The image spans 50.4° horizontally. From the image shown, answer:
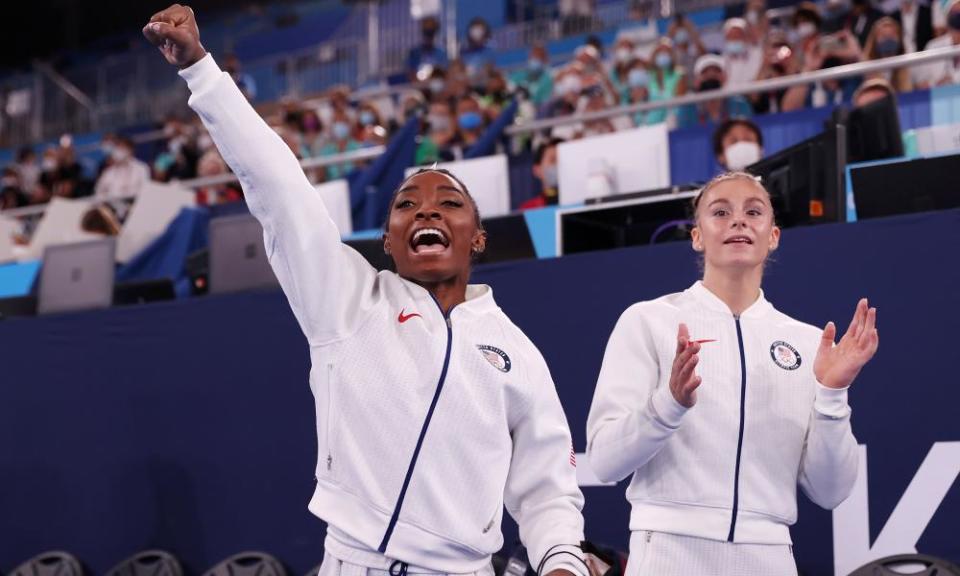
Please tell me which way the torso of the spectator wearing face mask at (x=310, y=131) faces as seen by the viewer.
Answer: toward the camera

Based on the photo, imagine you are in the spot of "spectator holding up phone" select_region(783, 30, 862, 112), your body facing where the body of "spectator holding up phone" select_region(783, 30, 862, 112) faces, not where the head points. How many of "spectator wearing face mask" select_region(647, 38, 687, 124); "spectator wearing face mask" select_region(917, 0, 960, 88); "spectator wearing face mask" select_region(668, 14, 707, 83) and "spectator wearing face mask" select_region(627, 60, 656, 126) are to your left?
1

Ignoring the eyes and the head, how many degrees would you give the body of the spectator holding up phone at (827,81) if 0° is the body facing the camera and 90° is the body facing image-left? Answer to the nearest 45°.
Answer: approximately 0°

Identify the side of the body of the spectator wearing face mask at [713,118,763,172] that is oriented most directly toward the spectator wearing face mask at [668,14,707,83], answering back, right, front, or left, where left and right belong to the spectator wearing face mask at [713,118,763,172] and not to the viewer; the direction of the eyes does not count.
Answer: back

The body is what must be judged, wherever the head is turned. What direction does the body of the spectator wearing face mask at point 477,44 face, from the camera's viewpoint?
toward the camera

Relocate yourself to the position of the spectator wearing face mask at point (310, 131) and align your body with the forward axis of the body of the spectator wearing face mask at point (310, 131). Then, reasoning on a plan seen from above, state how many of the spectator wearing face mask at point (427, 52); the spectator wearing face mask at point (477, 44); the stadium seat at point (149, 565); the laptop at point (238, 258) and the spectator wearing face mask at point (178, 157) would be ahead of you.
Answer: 2

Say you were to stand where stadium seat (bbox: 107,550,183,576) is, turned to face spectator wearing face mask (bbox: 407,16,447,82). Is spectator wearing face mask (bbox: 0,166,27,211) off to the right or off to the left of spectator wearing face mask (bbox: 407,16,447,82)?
left

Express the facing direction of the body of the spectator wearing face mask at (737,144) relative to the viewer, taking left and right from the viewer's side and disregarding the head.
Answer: facing the viewer

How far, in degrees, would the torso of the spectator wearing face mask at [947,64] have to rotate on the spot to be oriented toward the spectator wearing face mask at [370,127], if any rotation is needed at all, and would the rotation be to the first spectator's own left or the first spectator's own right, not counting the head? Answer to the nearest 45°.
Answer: approximately 90° to the first spectator's own right

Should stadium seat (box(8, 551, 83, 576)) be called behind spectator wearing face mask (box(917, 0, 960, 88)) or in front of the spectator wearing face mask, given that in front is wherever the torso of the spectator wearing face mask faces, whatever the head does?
in front

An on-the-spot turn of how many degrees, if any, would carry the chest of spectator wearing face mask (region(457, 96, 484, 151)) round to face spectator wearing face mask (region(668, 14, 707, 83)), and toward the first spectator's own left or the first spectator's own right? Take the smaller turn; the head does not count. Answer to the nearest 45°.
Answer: approximately 135° to the first spectator's own left

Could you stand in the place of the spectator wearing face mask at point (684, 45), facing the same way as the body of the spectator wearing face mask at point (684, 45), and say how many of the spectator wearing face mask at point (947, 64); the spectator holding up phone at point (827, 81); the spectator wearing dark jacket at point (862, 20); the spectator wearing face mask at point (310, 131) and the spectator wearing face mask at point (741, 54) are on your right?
1

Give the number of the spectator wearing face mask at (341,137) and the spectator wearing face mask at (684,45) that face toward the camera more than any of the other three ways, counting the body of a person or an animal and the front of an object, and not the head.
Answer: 2
